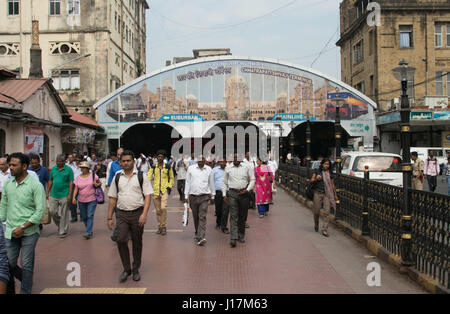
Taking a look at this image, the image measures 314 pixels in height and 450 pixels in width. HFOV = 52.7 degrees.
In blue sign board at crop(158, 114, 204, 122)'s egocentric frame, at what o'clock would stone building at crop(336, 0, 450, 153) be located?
The stone building is roughly at 9 o'clock from the blue sign board.

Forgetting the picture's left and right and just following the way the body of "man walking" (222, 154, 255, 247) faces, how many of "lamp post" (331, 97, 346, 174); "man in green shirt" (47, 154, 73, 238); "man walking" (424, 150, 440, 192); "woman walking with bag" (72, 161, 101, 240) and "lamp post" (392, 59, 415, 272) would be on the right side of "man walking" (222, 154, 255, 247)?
2

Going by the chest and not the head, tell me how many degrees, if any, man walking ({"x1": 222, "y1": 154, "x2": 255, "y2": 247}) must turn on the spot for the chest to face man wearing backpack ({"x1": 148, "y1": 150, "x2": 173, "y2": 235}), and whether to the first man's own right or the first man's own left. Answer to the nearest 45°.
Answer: approximately 135° to the first man's own right

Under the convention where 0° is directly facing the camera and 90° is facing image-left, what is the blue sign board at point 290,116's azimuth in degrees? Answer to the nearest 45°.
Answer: approximately 0°

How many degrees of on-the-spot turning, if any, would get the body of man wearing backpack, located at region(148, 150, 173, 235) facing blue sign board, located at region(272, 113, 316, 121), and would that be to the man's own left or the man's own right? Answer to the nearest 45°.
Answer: approximately 135° to the man's own left

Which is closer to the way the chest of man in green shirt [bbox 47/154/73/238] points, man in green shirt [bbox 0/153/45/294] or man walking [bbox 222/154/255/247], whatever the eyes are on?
the man in green shirt

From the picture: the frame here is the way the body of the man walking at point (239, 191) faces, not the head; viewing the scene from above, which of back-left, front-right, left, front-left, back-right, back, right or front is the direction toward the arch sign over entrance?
back

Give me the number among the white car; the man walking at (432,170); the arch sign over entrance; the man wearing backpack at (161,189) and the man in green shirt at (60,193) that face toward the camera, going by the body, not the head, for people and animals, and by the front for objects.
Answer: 4
